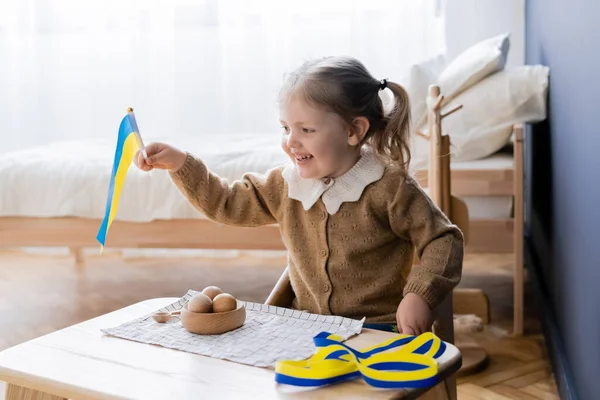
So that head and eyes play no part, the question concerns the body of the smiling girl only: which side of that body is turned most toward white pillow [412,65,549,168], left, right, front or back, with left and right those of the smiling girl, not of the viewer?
back

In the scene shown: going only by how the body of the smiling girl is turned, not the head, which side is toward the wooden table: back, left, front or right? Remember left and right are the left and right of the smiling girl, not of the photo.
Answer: front

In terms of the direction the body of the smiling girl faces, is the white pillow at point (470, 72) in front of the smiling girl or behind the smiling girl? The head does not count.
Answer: behind

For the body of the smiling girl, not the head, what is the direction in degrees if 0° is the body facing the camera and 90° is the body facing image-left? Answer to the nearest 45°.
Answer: approximately 45°

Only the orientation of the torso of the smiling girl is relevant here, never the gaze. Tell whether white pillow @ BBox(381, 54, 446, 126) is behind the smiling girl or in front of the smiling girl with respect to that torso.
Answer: behind

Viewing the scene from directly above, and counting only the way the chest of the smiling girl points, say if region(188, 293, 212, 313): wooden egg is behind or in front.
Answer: in front
